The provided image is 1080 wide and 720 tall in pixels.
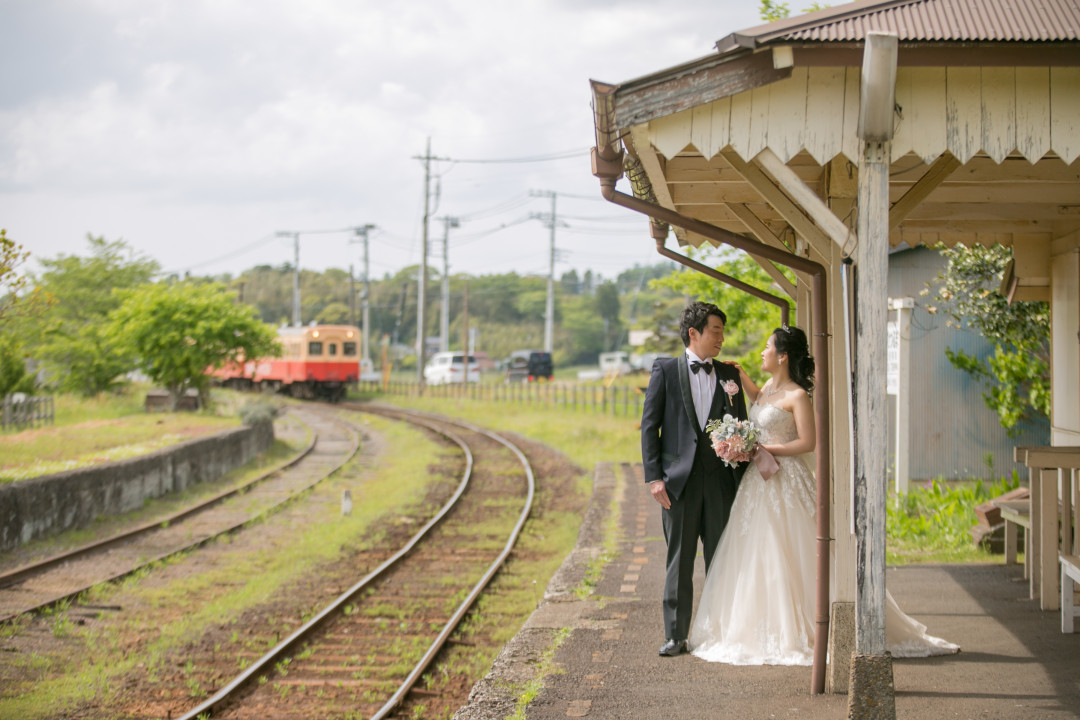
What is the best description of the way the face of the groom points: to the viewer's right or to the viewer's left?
to the viewer's right

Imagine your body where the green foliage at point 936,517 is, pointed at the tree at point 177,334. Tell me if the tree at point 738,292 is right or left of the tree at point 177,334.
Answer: right

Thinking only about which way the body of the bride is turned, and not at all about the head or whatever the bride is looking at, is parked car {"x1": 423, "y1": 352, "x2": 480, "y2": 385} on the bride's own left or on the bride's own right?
on the bride's own right

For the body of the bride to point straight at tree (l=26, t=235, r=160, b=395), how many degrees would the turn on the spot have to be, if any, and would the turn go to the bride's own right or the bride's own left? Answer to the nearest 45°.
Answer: approximately 90° to the bride's own right

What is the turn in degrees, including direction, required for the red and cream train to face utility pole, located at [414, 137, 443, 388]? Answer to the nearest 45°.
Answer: approximately 90° to its left

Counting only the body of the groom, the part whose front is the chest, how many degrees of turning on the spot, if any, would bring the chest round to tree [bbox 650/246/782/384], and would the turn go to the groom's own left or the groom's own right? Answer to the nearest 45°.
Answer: approximately 135° to the groom's own left

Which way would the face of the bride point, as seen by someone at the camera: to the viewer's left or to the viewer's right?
to the viewer's left

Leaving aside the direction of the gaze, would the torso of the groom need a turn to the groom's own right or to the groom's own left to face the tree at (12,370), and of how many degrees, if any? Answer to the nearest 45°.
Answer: approximately 180°

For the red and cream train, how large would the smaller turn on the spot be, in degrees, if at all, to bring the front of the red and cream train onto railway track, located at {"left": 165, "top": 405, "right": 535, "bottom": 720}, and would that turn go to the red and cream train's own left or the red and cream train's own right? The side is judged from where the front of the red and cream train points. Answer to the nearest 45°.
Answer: approximately 45° to the red and cream train's own right

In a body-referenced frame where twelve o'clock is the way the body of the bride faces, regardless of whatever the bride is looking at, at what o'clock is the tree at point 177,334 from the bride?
The tree is roughly at 3 o'clock from the bride.

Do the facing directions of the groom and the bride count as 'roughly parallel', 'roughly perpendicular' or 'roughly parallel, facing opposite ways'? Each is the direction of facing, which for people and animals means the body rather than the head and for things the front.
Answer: roughly perpendicular

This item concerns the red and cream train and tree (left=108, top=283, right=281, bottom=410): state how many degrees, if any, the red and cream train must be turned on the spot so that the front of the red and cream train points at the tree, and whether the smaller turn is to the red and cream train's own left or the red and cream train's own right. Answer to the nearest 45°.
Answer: approximately 45° to the red and cream train's own right

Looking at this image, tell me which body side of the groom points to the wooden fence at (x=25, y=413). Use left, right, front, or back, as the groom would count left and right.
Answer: back
